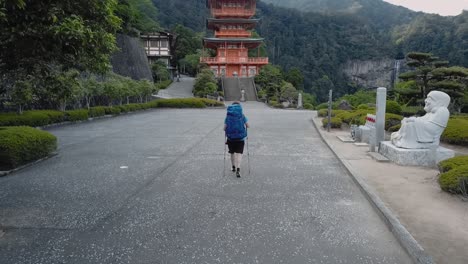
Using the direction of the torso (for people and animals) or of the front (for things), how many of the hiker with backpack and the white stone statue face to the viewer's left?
1

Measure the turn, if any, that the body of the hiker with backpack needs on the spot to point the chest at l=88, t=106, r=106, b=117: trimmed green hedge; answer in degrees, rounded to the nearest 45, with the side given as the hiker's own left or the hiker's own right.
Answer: approximately 45° to the hiker's own left

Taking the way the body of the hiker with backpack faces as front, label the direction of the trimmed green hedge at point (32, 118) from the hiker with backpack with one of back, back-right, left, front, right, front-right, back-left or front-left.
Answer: front-left

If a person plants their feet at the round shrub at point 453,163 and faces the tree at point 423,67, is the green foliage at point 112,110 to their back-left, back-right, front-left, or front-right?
front-left

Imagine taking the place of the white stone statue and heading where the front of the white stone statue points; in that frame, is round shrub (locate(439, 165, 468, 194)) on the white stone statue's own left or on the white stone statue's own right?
on the white stone statue's own left

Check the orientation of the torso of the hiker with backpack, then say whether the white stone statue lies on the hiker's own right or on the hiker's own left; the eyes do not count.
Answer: on the hiker's own right

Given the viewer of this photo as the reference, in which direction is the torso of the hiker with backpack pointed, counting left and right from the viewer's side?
facing away from the viewer

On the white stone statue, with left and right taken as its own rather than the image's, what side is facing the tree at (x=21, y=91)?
front

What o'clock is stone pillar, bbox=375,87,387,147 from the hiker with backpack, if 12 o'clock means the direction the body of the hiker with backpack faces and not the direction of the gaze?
The stone pillar is roughly at 2 o'clock from the hiker with backpack.

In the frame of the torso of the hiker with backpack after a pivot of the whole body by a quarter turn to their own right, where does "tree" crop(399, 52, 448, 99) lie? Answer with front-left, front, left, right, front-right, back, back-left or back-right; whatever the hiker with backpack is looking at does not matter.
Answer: front-left

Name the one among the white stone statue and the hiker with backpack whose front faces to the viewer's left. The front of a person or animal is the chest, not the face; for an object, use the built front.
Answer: the white stone statue

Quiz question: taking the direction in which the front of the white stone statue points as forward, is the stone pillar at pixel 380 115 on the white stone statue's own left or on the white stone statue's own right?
on the white stone statue's own right

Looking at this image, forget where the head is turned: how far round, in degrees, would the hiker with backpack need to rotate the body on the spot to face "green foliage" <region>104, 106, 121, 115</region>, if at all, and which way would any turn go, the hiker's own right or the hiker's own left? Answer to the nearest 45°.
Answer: approximately 45° to the hiker's own left

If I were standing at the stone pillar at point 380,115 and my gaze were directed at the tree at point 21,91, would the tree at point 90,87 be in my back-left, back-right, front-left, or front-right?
front-right

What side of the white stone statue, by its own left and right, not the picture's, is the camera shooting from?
left

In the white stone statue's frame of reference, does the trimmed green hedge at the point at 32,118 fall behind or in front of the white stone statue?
in front

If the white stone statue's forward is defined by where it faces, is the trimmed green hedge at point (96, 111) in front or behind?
in front
